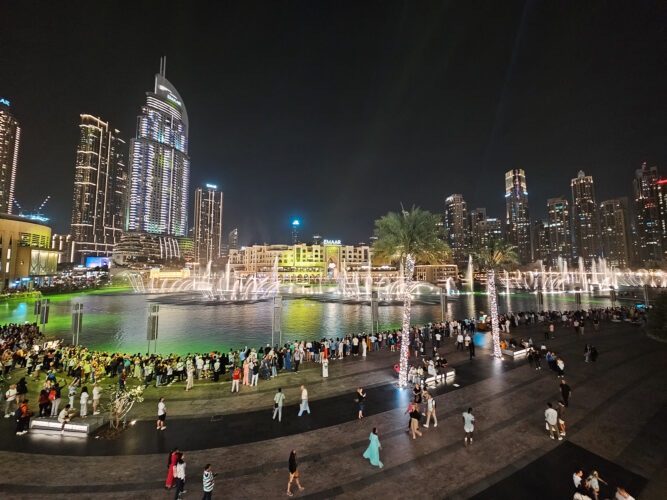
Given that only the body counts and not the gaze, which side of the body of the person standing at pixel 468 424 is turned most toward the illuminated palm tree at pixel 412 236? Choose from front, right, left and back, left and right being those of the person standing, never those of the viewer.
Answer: front

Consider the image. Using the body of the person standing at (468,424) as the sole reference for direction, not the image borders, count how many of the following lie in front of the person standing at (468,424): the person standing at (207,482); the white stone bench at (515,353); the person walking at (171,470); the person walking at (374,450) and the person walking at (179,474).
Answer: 1

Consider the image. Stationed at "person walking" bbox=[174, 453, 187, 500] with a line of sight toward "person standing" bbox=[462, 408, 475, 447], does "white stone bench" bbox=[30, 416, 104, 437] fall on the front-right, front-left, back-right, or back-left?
back-left

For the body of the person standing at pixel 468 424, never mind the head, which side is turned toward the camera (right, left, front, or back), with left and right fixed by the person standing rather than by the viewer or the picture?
back

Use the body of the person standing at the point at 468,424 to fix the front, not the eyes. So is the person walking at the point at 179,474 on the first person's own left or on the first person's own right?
on the first person's own left
